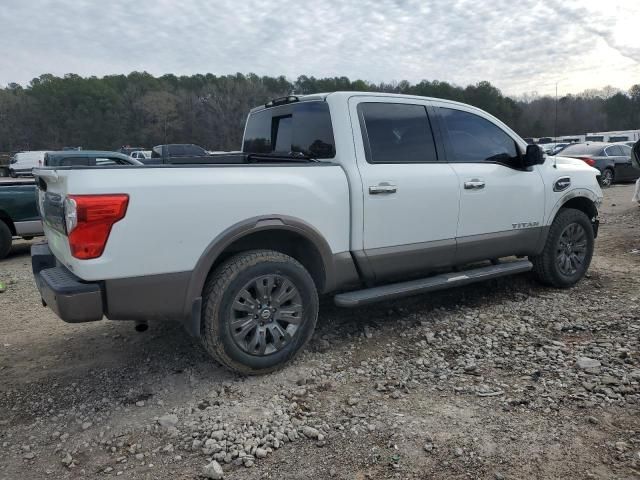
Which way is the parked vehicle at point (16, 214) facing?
to the viewer's left

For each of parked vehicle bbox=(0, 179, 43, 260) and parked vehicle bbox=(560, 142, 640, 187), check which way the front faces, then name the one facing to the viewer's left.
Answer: parked vehicle bbox=(0, 179, 43, 260)

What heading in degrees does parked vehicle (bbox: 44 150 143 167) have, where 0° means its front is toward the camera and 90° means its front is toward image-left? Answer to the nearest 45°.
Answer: approximately 270°

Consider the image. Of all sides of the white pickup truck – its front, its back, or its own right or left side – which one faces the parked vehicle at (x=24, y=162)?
left

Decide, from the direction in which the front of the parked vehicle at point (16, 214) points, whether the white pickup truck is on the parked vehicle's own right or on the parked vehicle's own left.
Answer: on the parked vehicle's own left

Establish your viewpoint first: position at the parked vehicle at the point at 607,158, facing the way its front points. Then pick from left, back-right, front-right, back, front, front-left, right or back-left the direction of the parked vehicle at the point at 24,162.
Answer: back-left

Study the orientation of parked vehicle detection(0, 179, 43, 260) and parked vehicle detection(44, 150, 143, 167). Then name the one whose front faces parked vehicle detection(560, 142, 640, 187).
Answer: parked vehicle detection(44, 150, 143, 167)

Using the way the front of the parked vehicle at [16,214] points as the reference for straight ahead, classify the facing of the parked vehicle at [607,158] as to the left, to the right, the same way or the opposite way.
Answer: the opposite way

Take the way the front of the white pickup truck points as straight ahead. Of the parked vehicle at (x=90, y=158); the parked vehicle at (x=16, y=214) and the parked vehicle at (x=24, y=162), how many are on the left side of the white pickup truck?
3

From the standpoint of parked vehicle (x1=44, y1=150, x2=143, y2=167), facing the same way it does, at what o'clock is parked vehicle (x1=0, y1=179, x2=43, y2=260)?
parked vehicle (x1=0, y1=179, x2=43, y2=260) is roughly at 4 o'clock from parked vehicle (x1=44, y1=150, x2=143, y2=167).

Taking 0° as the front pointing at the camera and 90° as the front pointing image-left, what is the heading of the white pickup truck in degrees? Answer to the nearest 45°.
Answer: approximately 225°

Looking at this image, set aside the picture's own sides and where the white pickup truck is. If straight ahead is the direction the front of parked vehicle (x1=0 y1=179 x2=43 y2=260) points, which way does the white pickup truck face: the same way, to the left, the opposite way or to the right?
the opposite way

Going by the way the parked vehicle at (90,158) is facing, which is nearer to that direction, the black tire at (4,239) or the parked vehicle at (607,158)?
the parked vehicle

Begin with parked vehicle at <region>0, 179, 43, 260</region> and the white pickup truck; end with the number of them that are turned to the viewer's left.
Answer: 1

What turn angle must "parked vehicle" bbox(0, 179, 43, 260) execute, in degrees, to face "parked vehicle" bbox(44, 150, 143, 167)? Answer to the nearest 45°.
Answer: approximately 135° to its right

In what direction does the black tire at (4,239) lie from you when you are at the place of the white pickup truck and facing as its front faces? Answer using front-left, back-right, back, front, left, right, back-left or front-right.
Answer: left
